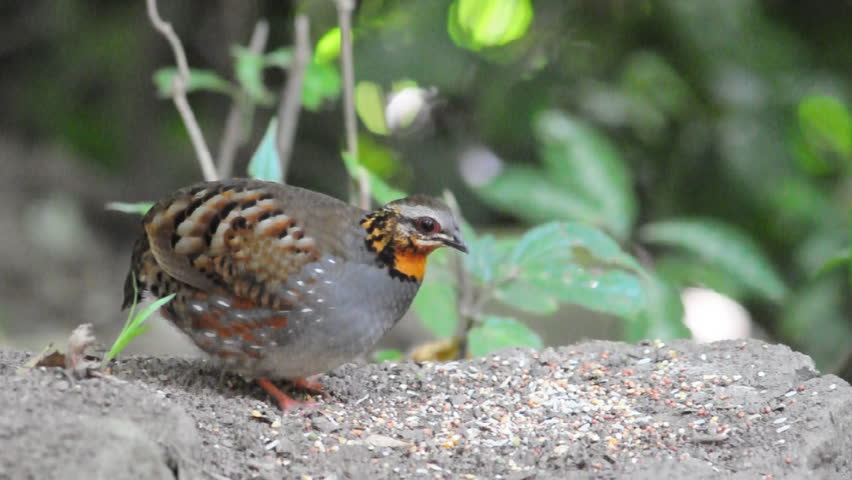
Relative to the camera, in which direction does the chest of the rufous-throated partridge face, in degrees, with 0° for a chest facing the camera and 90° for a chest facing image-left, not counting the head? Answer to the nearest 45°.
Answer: approximately 270°

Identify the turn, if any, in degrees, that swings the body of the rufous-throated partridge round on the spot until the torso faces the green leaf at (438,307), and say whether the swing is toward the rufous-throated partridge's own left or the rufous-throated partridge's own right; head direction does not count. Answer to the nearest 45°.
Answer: approximately 45° to the rufous-throated partridge's own left

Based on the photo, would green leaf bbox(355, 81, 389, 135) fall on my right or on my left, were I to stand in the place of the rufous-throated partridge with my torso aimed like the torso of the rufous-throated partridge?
on my left

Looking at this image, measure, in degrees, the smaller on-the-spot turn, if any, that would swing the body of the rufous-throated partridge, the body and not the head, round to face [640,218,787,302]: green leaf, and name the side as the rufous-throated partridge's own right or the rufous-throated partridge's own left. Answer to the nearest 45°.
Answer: approximately 45° to the rufous-throated partridge's own left

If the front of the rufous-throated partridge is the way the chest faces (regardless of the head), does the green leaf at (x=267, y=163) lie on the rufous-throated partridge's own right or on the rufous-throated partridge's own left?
on the rufous-throated partridge's own left

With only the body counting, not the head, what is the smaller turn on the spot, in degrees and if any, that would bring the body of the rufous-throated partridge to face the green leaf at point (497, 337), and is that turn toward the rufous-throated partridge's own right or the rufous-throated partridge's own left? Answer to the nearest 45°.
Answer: approximately 45° to the rufous-throated partridge's own left
